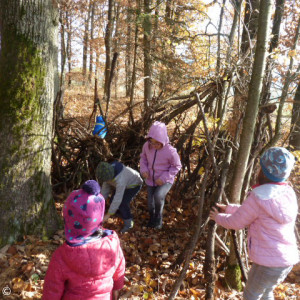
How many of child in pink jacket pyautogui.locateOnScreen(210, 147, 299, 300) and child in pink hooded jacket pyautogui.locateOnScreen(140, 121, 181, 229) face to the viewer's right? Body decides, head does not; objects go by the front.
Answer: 0

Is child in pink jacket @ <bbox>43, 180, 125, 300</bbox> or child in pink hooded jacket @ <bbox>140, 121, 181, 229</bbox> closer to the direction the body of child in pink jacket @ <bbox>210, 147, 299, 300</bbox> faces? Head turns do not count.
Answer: the child in pink hooded jacket

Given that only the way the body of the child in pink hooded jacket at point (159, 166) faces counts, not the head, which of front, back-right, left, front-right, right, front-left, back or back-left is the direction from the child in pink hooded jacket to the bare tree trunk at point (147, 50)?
back-right

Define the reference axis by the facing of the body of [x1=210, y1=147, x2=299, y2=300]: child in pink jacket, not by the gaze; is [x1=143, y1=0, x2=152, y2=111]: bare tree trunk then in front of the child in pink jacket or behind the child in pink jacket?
in front

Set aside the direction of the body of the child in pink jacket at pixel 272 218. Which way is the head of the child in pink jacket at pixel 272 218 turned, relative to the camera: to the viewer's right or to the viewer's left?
to the viewer's left

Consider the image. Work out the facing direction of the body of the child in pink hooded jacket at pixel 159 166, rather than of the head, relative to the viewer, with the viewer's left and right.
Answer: facing the viewer and to the left of the viewer

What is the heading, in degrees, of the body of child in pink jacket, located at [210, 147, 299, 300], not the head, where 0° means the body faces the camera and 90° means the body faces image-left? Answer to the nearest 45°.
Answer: approximately 135°

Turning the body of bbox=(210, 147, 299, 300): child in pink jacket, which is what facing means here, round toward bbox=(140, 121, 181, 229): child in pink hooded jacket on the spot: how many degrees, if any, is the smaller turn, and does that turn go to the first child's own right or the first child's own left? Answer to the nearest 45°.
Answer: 0° — they already face them
